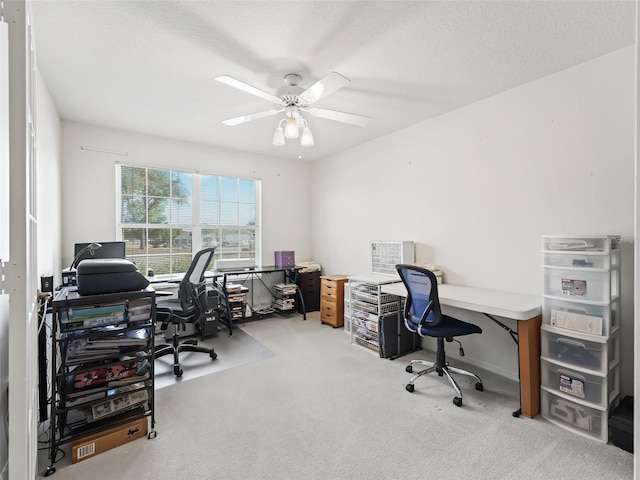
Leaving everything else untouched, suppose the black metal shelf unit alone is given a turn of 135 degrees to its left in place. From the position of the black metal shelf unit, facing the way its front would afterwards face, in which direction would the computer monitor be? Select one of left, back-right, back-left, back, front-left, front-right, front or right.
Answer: front

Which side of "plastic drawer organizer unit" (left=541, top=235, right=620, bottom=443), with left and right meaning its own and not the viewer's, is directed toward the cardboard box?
front

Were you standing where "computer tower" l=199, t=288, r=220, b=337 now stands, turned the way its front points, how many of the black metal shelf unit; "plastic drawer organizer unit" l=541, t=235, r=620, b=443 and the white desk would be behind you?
0

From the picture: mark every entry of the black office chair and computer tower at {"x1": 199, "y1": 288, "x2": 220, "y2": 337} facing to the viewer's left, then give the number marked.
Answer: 1

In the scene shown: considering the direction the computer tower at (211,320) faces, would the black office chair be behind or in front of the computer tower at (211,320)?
in front

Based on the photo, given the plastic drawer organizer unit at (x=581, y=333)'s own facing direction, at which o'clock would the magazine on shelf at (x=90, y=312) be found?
The magazine on shelf is roughly at 12 o'clock from the plastic drawer organizer unit.

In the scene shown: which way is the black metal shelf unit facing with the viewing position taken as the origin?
facing the viewer and to the right of the viewer

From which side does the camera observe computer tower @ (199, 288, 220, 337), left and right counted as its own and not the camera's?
front

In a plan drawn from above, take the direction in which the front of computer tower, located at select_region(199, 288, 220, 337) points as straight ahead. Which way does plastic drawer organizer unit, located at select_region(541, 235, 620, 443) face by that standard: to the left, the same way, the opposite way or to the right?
to the right

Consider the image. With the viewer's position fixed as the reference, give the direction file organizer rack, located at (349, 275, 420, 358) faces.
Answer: facing the viewer and to the left of the viewer

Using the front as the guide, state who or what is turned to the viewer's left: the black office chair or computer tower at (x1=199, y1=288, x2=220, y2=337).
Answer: the black office chair

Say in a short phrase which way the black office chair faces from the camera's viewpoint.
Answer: facing to the left of the viewer

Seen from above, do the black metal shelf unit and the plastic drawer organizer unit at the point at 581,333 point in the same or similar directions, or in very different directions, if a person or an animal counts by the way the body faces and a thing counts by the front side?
very different directions

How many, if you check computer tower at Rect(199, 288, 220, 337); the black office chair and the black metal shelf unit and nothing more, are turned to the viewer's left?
1
